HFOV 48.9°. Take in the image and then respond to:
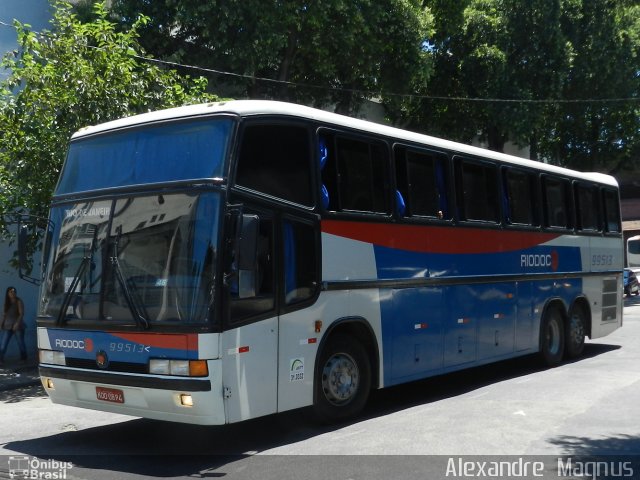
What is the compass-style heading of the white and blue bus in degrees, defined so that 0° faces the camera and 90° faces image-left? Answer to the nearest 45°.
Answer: approximately 45°

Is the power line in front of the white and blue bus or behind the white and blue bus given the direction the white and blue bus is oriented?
behind

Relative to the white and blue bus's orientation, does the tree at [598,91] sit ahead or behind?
behind

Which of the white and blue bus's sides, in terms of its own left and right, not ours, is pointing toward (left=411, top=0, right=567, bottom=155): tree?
back

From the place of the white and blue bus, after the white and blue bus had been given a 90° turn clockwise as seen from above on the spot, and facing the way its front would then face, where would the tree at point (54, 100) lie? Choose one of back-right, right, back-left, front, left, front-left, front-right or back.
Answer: front

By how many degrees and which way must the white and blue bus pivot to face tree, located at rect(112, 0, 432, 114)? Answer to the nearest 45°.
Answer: approximately 135° to its right

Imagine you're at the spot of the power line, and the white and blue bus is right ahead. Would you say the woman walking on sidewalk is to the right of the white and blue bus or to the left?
right
